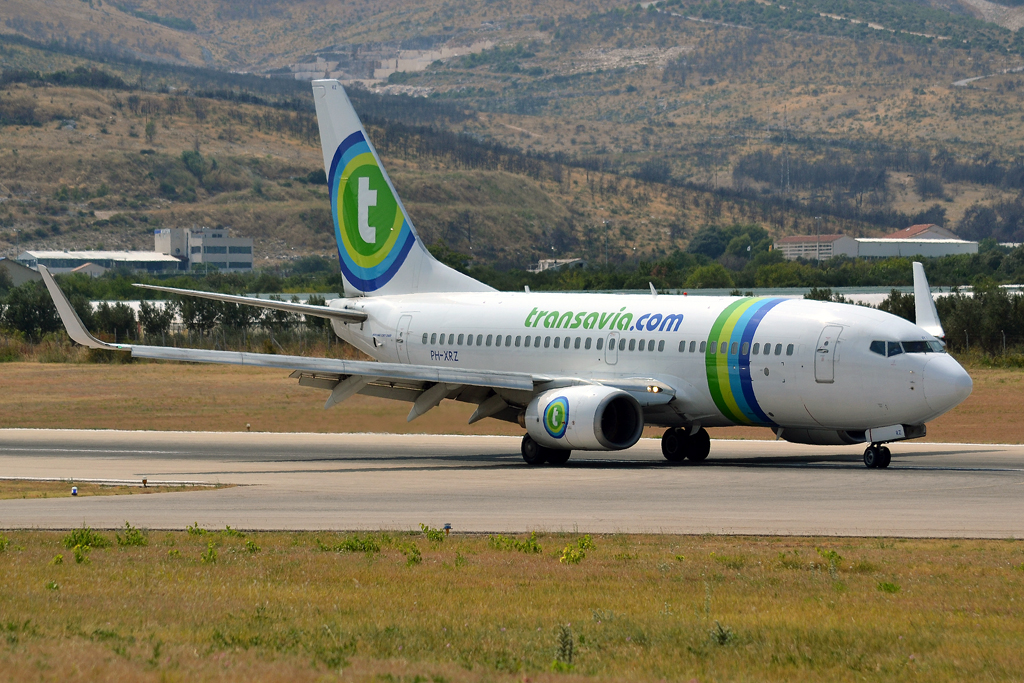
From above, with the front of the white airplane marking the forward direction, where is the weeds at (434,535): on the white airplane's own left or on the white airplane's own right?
on the white airplane's own right

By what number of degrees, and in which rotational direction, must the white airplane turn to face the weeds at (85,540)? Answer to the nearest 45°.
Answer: approximately 90° to its right

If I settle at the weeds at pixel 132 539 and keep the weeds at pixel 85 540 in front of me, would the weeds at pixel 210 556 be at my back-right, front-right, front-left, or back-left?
back-left

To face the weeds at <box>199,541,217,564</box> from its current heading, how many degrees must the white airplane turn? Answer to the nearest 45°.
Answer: approximately 90° to its right

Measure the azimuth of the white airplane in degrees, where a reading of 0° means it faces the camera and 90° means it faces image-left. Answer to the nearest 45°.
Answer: approximately 315°

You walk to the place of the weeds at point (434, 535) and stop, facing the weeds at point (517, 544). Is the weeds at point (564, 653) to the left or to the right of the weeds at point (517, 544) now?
right

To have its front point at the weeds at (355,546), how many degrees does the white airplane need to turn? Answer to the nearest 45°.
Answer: approximately 45° to its right

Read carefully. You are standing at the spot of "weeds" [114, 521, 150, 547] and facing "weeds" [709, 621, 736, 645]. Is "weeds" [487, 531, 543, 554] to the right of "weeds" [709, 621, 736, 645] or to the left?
left
